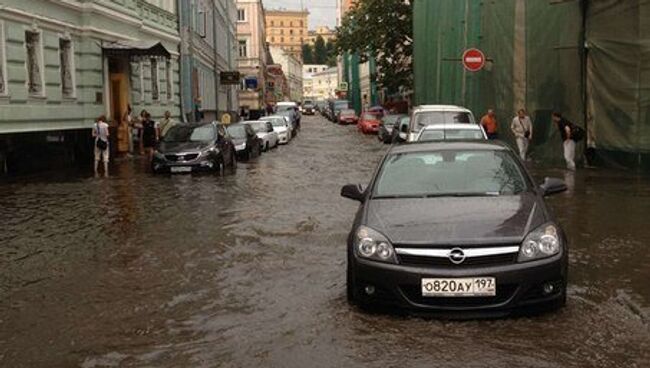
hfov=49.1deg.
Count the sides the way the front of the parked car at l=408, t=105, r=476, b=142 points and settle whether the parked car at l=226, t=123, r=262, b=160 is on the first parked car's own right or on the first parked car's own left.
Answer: on the first parked car's own right

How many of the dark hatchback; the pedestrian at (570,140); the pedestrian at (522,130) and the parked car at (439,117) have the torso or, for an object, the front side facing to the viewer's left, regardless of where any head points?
1

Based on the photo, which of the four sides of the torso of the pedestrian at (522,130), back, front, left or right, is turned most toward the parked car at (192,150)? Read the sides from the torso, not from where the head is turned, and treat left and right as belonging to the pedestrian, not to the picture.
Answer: right

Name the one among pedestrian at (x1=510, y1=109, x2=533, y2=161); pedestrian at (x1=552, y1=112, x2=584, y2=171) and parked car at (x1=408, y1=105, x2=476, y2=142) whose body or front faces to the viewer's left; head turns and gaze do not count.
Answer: pedestrian at (x1=552, y1=112, x2=584, y2=171)

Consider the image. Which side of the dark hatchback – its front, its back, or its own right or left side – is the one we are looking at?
front

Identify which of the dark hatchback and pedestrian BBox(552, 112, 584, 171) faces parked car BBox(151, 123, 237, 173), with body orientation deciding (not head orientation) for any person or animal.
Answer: the pedestrian

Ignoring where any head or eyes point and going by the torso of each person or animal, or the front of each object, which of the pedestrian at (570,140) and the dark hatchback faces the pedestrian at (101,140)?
the pedestrian at (570,140)

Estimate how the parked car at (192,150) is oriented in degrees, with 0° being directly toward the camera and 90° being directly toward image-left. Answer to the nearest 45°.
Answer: approximately 45°

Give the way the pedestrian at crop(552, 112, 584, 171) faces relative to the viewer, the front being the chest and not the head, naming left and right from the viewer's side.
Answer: facing to the left of the viewer

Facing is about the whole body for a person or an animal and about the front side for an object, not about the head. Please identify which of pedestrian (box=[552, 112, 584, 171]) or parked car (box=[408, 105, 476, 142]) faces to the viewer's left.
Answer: the pedestrian

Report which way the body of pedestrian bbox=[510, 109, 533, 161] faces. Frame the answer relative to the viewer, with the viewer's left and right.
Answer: facing the viewer

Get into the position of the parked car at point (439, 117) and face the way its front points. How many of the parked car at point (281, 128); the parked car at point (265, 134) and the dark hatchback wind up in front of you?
1

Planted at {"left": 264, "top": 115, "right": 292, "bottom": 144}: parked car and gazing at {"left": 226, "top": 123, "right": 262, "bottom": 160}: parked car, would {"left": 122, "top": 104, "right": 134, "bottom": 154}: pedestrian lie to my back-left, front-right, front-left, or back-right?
front-right

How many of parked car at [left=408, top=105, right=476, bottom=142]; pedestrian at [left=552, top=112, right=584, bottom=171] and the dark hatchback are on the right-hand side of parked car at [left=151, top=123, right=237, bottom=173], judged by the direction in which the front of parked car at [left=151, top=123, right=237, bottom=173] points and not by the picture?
0

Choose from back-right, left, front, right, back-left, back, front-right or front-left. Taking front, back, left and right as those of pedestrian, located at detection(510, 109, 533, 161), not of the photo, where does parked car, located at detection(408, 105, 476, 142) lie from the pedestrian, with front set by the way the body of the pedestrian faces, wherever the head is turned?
right

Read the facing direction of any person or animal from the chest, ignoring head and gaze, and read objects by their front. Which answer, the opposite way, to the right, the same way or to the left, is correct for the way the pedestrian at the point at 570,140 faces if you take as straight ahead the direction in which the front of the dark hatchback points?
to the right
